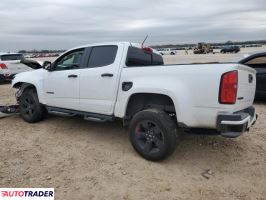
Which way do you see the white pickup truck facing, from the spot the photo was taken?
facing away from the viewer and to the left of the viewer

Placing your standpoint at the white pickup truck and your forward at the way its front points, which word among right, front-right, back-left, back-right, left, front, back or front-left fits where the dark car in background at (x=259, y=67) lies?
right
